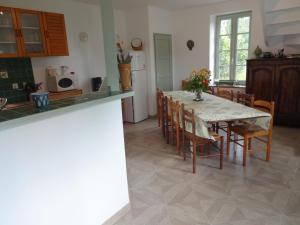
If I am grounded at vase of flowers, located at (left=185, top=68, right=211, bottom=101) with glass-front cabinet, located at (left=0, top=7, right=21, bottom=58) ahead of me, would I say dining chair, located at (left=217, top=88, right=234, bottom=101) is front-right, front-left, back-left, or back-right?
back-right

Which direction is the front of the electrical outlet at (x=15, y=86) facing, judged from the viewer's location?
facing the viewer

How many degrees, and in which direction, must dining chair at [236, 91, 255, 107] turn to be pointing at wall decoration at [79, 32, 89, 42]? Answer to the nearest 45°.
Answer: approximately 45° to its right

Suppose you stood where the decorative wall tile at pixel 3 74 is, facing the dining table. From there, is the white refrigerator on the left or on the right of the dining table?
left

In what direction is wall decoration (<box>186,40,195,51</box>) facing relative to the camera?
toward the camera

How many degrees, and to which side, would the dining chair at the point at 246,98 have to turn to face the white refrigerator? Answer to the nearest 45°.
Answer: approximately 45° to its right

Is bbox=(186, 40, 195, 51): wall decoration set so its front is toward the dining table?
yes

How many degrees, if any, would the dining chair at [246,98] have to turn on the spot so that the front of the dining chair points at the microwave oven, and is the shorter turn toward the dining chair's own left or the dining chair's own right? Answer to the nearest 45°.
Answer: approximately 45° to the dining chair's own right

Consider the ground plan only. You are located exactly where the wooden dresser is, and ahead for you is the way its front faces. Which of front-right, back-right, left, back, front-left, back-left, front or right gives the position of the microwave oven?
front

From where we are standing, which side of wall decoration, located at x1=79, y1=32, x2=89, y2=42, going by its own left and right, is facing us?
front

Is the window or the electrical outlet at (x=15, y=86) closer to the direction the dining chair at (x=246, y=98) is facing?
the electrical outlet

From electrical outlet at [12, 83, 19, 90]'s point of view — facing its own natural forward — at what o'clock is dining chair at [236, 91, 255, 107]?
The dining chair is roughly at 10 o'clock from the electrical outlet.

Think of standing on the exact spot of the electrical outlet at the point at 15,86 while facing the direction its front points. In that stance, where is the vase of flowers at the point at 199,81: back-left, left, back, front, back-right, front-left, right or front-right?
front-left

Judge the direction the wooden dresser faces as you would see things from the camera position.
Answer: facing the viewer and to the left of the viewer

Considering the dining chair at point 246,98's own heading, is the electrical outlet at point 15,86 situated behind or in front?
in front

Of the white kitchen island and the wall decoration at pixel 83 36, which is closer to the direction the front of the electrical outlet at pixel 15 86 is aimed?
the white kitchen island
